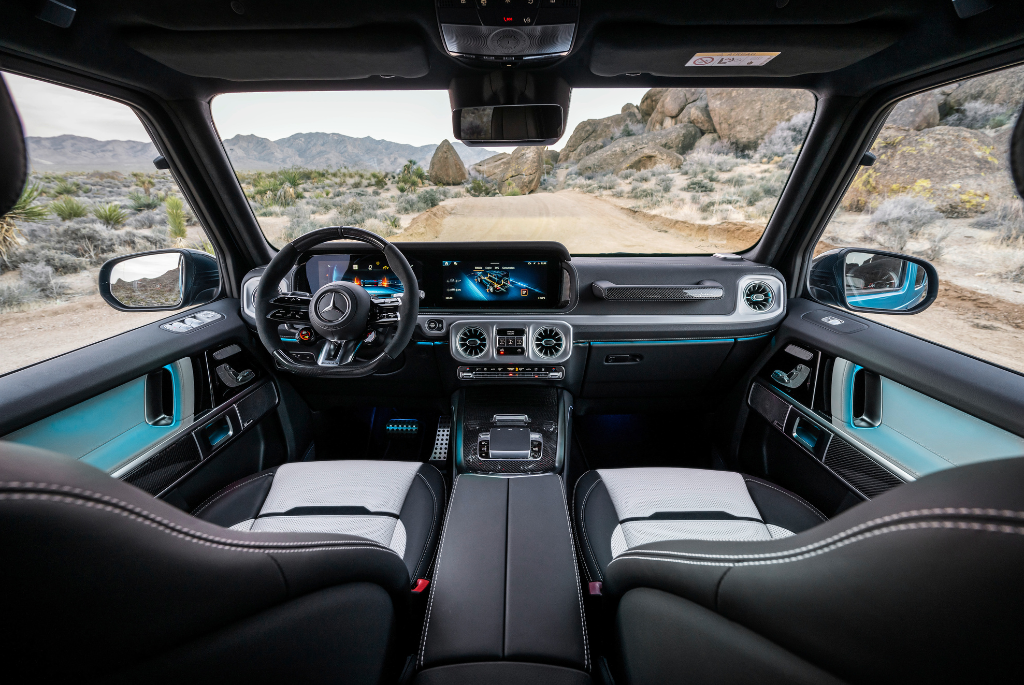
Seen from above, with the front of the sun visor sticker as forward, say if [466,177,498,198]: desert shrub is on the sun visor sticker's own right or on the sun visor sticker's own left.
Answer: on the sun visor sticker's own right

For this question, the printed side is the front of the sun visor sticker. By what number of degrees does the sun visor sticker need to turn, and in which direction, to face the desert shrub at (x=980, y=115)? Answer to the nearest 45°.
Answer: approximately 90° to its left

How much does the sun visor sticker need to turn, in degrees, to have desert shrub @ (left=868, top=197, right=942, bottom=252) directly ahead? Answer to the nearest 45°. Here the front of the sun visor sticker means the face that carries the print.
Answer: approximately 90° to its left

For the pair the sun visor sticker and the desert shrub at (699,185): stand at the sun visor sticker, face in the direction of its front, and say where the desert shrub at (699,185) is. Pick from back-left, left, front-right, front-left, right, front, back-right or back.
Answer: back
